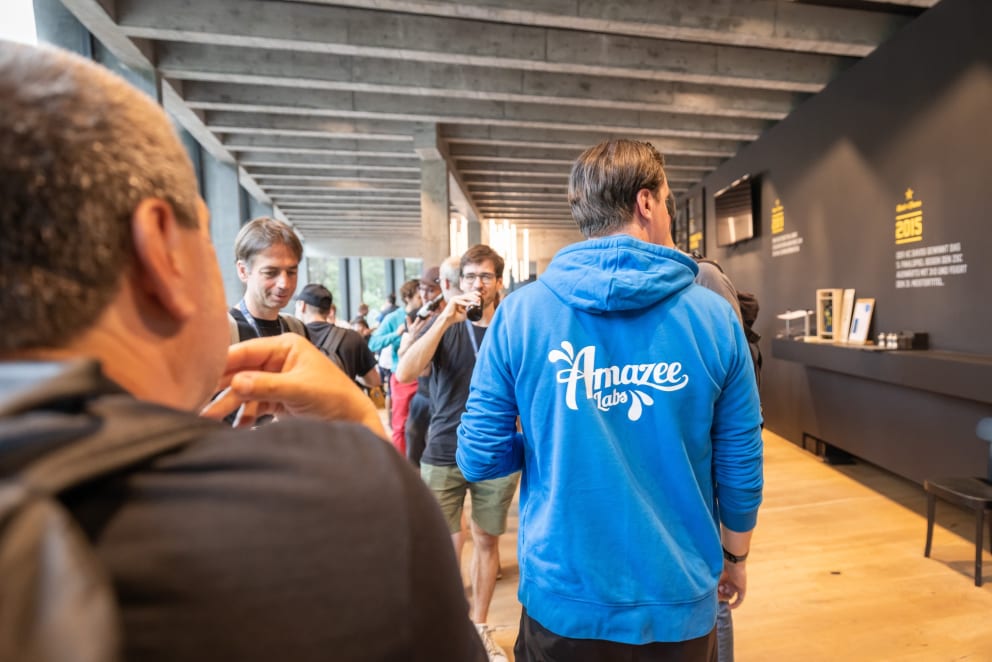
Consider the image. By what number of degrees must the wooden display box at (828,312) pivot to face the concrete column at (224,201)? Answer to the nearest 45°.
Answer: approximately 45° to its right

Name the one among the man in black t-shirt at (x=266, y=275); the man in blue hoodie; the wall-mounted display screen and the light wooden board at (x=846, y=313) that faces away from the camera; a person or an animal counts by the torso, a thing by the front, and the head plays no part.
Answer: the man in blue hoodie

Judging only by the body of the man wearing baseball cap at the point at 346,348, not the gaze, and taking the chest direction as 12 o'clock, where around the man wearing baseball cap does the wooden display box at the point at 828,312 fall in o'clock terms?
The wooden display box is roughly at 4 o'clock from the man wearing baseball cap.

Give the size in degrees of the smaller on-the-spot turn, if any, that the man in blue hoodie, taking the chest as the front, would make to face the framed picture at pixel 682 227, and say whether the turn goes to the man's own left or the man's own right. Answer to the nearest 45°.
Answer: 0° — they already face it

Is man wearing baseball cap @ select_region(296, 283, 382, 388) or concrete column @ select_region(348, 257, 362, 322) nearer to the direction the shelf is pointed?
the man wearing baseball cap

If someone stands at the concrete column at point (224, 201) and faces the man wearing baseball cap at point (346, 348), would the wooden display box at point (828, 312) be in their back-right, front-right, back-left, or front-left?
front-left

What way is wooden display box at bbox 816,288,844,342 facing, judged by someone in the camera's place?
facing the viewer and to the left of the viewer

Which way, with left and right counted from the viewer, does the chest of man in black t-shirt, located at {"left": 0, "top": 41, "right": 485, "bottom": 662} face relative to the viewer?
facing away from the viewer and to the right of the viewer

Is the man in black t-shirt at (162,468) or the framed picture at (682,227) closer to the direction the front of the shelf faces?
the man in black t-shirt

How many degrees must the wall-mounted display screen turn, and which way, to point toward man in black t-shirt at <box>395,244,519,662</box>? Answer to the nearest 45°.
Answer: approximately 45° to its left

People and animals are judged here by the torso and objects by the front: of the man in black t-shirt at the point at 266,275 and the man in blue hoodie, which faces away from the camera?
the man in blue hoodie

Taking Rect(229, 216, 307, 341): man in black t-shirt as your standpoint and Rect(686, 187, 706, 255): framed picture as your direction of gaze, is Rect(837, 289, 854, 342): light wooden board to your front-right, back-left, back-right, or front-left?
front-right

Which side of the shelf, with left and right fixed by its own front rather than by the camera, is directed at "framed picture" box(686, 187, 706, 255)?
right

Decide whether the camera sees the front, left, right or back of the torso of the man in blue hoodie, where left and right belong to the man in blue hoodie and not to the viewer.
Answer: back

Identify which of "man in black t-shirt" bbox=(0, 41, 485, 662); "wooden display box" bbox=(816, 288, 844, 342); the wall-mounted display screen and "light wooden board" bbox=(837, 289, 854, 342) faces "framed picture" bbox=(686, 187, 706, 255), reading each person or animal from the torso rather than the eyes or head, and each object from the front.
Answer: the man in black t-shirt
